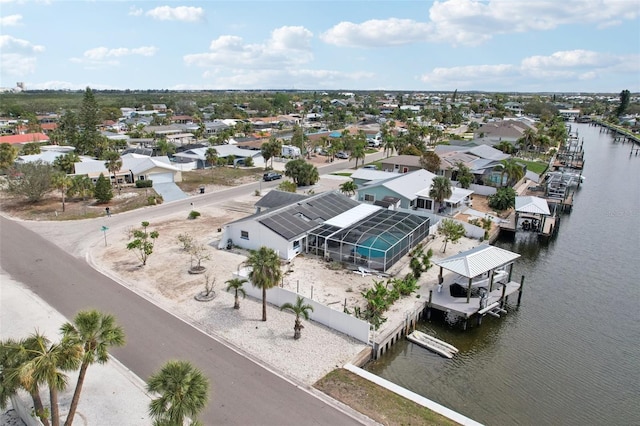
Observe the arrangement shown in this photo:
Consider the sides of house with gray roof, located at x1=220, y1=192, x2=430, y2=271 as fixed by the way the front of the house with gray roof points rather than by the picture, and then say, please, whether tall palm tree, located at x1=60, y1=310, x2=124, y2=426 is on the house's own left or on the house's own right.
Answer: on the house's own left

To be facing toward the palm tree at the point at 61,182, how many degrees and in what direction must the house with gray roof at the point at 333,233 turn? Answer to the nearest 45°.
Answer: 0° — it already faces it

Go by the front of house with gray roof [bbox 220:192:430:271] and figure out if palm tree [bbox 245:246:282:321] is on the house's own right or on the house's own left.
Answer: on the house's own left

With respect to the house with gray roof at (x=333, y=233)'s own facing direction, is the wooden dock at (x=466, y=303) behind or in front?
behind
